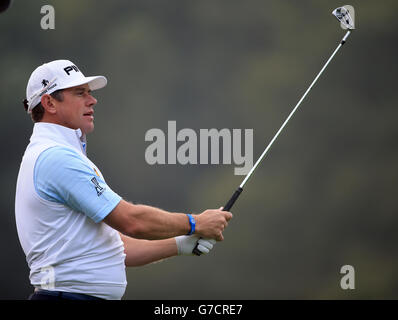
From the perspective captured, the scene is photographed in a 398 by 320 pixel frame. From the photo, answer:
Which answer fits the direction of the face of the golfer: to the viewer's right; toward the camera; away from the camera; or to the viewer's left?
to the viewer's right

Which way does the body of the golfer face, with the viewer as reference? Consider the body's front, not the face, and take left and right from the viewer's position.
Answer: facing to the right of the viewer
